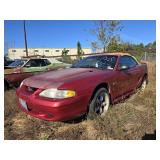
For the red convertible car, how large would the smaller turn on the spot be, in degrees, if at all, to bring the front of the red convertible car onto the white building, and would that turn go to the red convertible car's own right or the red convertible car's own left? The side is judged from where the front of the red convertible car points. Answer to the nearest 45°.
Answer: approximately 135° to the red convertible car's own right

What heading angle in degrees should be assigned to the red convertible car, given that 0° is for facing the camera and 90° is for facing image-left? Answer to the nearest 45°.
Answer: approximately 45°
